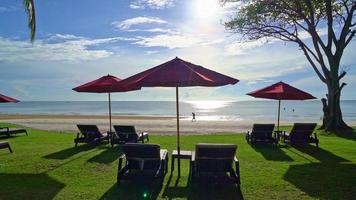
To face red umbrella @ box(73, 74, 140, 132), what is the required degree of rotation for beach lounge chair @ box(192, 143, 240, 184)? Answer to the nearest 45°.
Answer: approximately 45° to its left

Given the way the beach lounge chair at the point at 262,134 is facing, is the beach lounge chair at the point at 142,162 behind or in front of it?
behind

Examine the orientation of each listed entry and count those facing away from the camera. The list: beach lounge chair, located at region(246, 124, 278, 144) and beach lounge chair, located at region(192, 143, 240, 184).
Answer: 2

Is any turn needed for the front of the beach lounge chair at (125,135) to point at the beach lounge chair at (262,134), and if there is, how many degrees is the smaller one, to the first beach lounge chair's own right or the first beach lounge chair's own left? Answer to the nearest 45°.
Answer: approximately 45° to the first beach lounge chair's own right

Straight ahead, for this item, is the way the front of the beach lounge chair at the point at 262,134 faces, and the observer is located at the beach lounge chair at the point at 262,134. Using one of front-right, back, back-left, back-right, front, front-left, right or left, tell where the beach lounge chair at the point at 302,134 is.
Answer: right

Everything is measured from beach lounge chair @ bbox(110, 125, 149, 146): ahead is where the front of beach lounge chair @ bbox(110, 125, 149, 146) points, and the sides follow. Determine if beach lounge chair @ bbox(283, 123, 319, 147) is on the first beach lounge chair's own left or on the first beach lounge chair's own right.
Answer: on the first beach lounge chair's own right

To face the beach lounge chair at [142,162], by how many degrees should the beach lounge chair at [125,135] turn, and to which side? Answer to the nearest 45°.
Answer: approximately 135° to its right

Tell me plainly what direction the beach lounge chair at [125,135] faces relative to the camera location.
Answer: facing away from the viewer and to the right of the viewer

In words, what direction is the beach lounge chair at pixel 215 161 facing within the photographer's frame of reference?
facing away from the viewer

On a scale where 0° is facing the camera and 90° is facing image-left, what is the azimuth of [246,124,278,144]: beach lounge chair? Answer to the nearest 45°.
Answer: approximately 180°

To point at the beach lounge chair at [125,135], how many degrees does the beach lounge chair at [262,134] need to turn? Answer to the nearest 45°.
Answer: approximately 90° to its left

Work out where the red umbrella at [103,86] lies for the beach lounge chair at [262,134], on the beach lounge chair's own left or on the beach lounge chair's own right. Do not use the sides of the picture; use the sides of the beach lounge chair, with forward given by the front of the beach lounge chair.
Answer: on the beach lounge chair's own left
